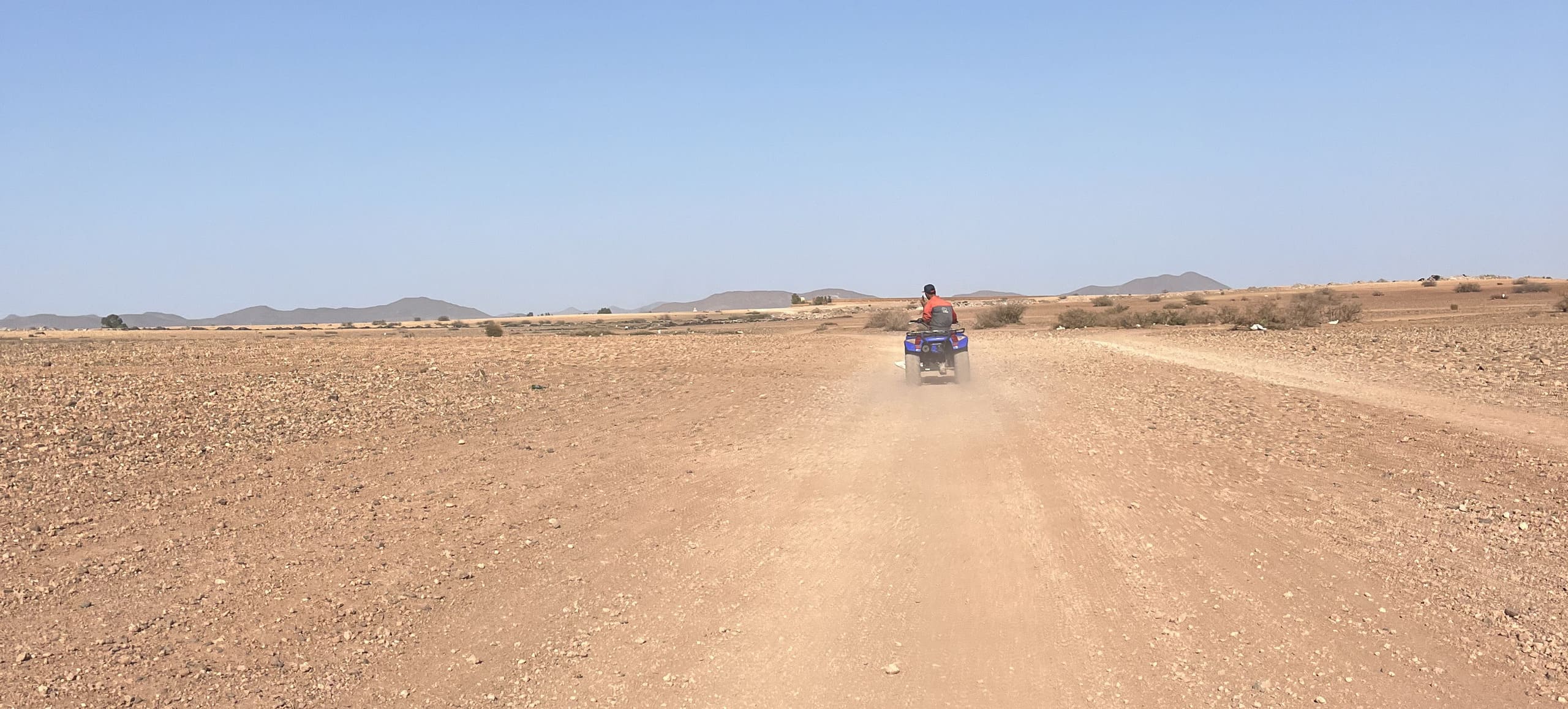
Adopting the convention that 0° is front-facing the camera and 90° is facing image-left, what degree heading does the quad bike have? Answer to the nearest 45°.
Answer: approximately 180°
